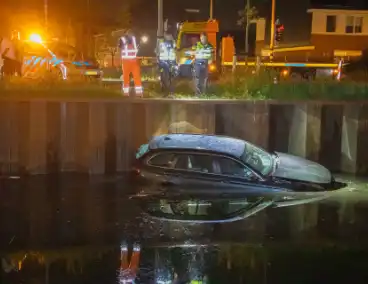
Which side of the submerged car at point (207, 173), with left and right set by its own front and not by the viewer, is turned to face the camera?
right

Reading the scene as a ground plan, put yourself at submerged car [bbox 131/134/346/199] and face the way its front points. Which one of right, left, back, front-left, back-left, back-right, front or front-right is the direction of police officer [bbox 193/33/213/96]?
left

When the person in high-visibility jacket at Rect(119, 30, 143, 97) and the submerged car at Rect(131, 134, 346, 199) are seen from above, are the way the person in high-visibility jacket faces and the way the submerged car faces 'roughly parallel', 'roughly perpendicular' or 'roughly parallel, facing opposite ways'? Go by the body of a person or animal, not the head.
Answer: roughly perpendicular

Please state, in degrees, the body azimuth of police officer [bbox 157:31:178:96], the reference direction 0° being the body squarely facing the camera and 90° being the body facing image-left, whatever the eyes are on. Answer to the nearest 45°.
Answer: approximately 0°

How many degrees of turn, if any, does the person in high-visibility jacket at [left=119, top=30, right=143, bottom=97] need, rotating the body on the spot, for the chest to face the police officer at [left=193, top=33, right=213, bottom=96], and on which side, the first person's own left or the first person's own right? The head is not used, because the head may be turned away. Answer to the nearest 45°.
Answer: approximately 90° to the first person's own left

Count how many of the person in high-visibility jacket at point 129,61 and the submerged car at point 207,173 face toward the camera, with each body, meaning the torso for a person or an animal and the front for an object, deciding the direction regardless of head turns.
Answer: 1

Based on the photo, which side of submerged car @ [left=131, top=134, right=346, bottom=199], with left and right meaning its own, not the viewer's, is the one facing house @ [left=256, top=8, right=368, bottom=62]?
left

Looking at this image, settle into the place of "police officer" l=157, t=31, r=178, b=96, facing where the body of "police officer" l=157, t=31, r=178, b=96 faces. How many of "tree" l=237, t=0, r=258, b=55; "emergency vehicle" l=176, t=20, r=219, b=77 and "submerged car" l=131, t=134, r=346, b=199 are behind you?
2

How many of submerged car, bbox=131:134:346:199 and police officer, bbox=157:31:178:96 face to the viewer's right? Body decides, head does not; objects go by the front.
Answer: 1
